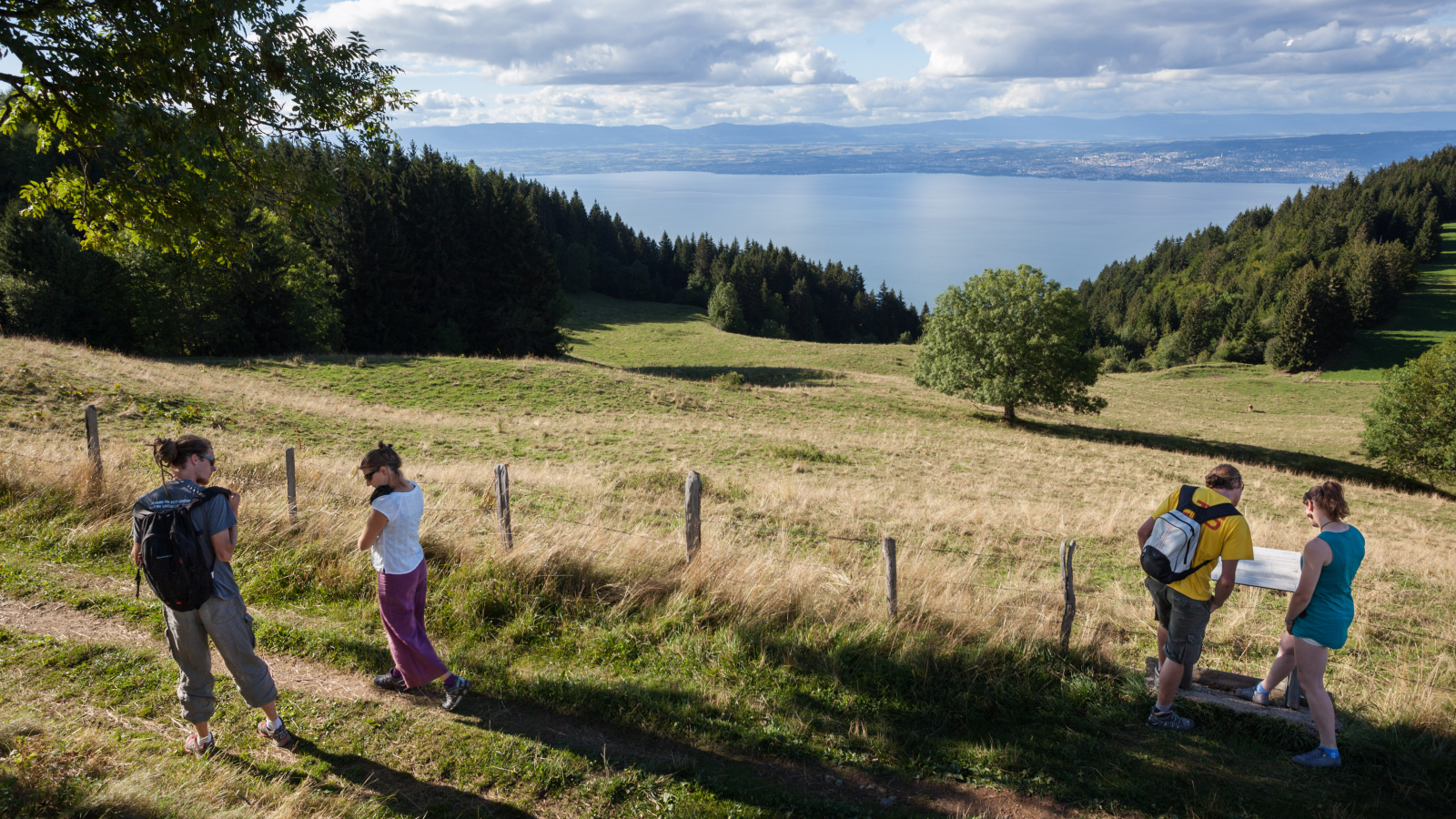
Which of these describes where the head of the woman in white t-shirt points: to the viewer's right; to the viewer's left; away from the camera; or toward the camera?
to the viewer's left

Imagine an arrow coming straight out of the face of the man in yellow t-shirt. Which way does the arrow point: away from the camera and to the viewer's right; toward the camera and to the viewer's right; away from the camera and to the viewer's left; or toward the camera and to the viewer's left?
away from the camera and to the viewer's right

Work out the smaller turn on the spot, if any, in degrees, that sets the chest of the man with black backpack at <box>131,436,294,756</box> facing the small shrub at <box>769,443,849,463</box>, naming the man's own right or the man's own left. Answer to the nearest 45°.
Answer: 0° — they already face it

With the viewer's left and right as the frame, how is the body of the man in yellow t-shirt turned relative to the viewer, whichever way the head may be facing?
facing away from the viewer and to the right of the viewer

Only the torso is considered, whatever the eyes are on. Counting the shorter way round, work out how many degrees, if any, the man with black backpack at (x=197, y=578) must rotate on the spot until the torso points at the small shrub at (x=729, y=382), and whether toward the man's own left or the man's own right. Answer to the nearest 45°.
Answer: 0° — they already face it

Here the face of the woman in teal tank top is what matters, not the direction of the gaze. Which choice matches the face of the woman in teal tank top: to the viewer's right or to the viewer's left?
to the viewer's left

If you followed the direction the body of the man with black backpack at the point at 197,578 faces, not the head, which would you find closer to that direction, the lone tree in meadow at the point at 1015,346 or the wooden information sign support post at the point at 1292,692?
the lone tree in meadow

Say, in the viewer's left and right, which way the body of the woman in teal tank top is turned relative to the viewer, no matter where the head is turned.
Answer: facing away from the viewer and to the left of the viewer

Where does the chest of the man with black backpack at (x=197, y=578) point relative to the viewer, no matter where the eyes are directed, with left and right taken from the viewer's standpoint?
facing away from the viewer and to the right of the viewer

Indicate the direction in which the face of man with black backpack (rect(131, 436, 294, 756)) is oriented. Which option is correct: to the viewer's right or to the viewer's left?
to the viewer's right
